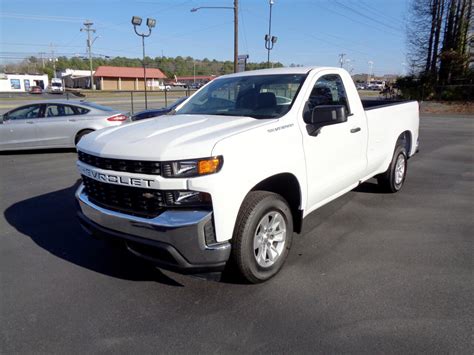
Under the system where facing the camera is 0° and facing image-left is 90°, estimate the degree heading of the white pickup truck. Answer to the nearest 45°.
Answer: approximately 45°

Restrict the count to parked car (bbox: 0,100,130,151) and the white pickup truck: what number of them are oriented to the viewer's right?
0

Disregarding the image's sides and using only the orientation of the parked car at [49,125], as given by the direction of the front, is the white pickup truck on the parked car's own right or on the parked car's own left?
on the parked car's own left

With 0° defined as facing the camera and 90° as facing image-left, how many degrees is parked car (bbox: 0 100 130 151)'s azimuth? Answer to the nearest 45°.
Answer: approximately 90°

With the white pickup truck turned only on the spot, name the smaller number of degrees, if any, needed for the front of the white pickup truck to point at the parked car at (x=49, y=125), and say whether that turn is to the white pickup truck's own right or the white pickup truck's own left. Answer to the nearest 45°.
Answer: approximately 90° to the white pickup truck's own right
